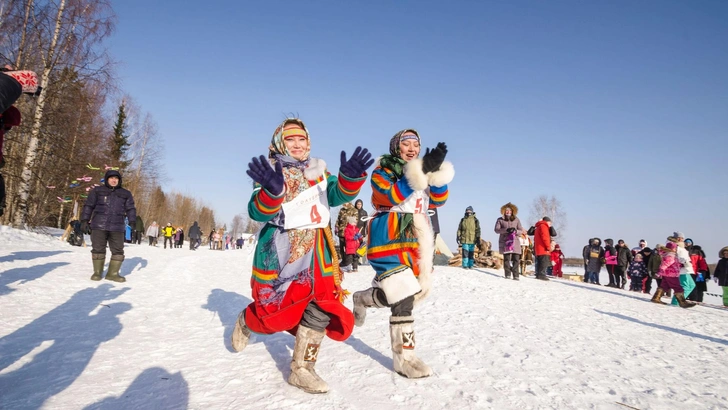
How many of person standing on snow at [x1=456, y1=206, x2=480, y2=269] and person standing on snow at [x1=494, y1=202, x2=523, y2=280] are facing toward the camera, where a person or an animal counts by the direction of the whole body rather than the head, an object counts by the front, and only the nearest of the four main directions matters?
2

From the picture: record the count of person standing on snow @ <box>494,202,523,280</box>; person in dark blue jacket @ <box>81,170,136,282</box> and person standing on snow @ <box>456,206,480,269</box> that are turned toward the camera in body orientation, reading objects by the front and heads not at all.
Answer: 3

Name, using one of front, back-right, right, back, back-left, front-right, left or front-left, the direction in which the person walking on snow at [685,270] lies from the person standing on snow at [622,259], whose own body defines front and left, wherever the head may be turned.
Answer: front-left

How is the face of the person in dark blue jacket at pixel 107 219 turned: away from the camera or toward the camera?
toward the camera

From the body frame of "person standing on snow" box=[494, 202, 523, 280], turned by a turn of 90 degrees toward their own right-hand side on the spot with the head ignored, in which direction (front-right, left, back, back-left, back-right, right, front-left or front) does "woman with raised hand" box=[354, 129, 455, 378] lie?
left

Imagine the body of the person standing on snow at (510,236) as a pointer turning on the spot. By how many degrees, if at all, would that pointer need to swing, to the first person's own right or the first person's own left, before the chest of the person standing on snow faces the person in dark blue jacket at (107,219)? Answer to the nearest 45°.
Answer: approximately 45° to the first person's own right

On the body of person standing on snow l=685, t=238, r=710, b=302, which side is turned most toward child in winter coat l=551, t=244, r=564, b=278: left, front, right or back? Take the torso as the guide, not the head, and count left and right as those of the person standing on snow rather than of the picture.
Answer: front

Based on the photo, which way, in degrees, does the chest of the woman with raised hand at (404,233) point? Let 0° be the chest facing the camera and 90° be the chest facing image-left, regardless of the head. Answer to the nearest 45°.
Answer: approximately 315°

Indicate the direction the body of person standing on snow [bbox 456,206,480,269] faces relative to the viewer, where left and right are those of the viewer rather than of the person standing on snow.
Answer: facing the viewer

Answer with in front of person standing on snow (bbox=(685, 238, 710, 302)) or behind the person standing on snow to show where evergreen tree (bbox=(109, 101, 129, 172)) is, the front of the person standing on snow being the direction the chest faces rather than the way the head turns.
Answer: in front

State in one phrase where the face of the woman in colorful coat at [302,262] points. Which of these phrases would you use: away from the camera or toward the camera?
toward the camera

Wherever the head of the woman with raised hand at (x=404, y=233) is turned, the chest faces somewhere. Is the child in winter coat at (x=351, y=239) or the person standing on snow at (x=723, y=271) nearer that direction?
the person standing on snow

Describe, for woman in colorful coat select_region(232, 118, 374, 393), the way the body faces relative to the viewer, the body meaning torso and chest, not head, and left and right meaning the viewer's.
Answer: facing the viewer and to the right of the viewer

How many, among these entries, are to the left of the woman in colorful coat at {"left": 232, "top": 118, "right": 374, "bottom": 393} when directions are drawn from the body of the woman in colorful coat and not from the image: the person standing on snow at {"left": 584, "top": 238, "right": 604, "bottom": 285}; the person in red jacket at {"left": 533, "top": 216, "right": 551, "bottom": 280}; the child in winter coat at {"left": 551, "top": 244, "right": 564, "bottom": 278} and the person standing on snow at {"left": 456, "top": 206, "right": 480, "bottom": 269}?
4

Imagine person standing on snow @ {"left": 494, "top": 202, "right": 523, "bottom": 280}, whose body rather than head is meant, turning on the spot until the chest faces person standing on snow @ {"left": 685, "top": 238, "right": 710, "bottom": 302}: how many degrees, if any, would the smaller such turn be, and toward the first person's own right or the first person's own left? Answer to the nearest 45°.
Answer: approximately 135° to the first person's own left

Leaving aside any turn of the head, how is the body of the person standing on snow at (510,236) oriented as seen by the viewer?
toward the camera

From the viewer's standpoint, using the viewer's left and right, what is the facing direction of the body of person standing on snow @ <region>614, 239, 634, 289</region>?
facing the viewer and to the left of the viewer
